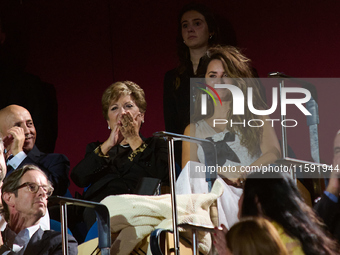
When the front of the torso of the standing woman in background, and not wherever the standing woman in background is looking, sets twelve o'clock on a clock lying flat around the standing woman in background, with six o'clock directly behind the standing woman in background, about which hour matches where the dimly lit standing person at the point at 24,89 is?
The dimly lit standing person is roughly at 2 o'clock from the standing woman in background.

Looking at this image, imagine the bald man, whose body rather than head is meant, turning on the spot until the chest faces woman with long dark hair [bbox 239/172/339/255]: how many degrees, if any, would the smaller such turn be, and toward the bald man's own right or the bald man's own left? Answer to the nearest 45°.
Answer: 0° — they already face them

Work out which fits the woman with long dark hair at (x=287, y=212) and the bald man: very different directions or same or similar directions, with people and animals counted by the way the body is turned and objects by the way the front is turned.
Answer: very different directions

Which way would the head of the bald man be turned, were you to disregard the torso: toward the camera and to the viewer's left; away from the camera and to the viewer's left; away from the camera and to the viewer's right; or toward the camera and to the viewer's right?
toward the camera and to the viewer's right

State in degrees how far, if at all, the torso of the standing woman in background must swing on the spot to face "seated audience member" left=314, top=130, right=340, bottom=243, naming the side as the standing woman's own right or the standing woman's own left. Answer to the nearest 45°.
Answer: approximately 90° to the standing woman's own left

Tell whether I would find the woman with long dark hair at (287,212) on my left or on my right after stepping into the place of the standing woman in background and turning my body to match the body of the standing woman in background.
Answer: on my left

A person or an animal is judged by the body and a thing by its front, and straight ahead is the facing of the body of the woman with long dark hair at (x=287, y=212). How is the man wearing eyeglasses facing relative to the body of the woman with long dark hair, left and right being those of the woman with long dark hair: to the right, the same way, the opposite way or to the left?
the opposite way
